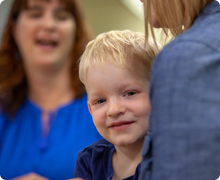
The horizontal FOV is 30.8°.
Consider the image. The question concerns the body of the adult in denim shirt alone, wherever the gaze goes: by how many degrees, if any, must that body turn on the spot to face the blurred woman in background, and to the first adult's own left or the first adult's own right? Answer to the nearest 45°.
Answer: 0° — they already face them

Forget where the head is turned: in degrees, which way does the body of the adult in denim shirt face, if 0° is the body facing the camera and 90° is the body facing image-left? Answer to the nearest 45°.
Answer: approximately 135°

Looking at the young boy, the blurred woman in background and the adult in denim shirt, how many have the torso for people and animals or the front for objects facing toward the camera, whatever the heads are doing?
2

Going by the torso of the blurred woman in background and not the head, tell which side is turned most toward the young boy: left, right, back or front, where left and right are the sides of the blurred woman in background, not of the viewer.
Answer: front

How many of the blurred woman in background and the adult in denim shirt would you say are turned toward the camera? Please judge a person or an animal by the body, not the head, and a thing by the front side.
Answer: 1

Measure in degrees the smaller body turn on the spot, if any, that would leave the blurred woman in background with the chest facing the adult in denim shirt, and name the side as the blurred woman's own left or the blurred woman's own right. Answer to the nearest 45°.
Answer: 0° — they already face them

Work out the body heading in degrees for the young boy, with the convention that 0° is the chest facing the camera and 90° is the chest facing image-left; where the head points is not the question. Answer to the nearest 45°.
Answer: approximately 0°
